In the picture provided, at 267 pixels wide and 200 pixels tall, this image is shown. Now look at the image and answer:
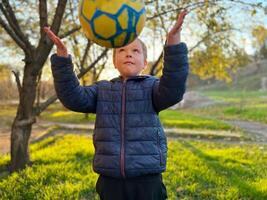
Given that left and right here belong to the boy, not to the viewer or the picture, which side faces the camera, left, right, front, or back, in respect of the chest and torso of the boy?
front

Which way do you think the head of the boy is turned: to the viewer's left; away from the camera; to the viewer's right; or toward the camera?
toward the camera
